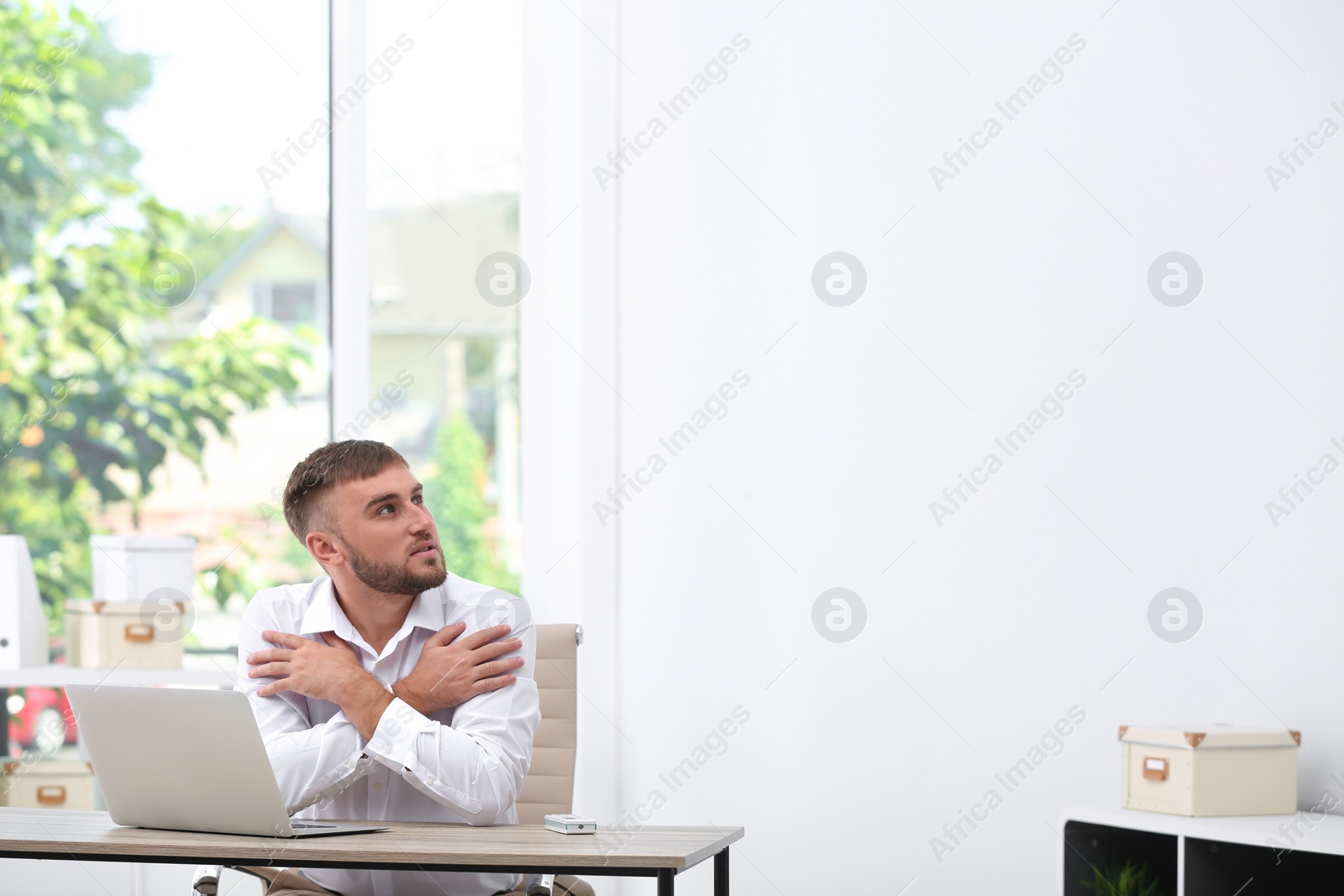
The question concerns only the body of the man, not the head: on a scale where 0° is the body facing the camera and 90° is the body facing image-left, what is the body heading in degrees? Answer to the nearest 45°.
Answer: approximately 0°

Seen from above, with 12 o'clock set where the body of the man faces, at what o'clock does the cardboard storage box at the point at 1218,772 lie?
The cardboard storage box is roughly at 9 o'clock from the man.

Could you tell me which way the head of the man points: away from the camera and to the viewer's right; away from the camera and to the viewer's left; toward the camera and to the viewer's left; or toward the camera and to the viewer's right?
toward the camera and to the viewer's right

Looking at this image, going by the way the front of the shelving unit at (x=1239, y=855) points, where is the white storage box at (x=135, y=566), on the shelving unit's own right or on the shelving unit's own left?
on the shelving unit's own right

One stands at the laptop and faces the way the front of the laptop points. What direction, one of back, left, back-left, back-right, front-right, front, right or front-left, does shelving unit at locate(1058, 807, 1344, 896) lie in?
front-right

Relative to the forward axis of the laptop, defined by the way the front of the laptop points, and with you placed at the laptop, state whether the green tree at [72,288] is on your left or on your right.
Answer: on your left

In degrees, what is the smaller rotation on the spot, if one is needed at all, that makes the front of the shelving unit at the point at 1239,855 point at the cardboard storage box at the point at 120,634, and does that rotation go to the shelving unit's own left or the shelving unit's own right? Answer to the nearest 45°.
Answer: approximately 45° to the shelving unit's own right

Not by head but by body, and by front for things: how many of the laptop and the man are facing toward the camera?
1

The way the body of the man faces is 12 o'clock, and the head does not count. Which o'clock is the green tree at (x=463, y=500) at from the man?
The green tree is roughly at 6 o'clock from the man.

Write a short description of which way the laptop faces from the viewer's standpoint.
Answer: facing away from the viewer and to the right of the viewer

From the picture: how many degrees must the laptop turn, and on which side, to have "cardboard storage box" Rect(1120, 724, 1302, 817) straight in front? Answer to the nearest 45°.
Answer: approximately 45° to its right

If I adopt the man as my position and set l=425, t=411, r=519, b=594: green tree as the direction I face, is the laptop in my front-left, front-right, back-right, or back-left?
back-left

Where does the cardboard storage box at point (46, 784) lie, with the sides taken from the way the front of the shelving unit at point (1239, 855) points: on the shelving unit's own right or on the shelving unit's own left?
on the shelving unit's own right
